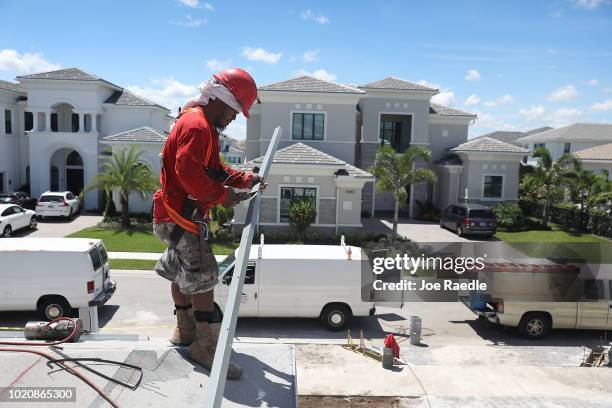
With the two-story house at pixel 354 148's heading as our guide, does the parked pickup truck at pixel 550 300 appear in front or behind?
in front

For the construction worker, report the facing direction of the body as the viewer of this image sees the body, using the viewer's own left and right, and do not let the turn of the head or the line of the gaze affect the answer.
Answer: facing to the right of the viewer

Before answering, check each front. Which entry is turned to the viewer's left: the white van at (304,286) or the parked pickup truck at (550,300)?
the white van

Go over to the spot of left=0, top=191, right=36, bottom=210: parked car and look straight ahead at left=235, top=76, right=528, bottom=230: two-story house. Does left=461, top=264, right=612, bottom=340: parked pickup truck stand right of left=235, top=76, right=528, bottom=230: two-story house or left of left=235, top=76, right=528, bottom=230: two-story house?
right

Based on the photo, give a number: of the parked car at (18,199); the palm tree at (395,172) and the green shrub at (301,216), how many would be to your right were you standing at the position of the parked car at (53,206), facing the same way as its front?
2

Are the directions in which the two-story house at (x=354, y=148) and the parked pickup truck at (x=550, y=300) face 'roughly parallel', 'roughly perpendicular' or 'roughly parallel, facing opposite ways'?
roughly perpendicular

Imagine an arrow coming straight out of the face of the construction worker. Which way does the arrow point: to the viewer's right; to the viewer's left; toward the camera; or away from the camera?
to the viewer's right

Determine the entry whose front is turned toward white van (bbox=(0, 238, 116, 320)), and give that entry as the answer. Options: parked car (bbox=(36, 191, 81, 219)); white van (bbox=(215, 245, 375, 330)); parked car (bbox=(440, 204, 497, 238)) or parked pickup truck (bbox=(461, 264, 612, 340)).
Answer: white van (bbox=(215, 245, 375, 330))

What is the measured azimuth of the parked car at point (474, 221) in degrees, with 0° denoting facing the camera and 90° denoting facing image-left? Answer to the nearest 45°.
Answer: approximately 135°

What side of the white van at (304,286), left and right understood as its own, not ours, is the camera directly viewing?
left
